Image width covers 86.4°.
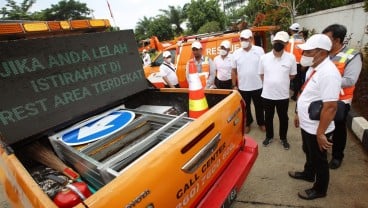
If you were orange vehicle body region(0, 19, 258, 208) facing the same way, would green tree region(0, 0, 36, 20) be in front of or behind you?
in front

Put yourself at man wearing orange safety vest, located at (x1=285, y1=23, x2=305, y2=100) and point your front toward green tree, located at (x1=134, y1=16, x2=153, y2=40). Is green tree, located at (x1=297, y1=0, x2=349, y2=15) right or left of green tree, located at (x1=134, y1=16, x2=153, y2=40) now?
right

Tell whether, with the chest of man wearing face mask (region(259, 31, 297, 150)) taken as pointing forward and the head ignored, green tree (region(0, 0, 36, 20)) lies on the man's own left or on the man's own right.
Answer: on the man's own right

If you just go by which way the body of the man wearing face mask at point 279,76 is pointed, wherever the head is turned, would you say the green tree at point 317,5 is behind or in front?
behind

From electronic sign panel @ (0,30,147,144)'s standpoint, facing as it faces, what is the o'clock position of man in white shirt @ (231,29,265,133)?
The man in white shirt is roughly at 10 o'clock from the electronic sign panel.

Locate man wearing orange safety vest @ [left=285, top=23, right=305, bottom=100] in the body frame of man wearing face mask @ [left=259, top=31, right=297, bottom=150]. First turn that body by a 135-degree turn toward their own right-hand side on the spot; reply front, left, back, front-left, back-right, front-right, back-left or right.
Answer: front-right

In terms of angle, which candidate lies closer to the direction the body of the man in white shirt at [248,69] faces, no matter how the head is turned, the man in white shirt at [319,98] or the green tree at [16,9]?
the man in white shirt

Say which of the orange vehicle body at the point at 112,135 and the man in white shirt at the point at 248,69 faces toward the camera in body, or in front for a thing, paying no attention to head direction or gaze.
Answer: the man in white shirt

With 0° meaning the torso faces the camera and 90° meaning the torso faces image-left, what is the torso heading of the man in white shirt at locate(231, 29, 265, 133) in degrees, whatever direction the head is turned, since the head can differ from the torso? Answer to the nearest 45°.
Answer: approximately 0°

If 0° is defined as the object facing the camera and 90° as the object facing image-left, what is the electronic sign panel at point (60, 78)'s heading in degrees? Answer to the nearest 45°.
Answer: approximately 315°

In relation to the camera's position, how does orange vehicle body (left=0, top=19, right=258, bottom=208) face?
facing away from the viewer and to the left of the viewer

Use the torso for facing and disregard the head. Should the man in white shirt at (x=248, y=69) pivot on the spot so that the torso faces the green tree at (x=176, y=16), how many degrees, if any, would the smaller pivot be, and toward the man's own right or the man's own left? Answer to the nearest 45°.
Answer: approximately 180°

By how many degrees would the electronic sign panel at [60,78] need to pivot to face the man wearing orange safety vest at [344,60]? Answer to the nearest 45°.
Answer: approximately 45° to its left
